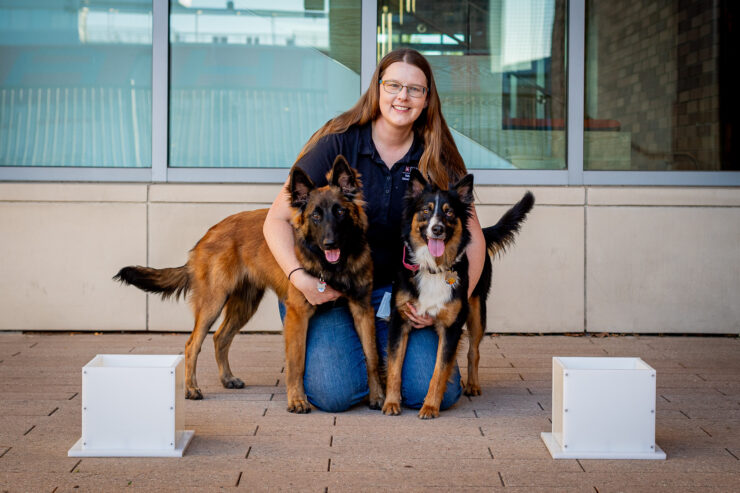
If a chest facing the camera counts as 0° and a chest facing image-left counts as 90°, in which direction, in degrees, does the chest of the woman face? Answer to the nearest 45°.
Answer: approximately 0°

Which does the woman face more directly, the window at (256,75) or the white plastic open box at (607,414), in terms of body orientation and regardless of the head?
the white plastic open box

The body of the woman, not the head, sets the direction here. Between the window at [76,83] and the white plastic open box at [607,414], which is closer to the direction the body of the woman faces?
the white plastic open box

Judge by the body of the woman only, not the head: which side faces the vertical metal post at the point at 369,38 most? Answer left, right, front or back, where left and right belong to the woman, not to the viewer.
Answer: back

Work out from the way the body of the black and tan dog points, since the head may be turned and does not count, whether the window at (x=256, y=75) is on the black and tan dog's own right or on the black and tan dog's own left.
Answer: on the black and tan dog's own right

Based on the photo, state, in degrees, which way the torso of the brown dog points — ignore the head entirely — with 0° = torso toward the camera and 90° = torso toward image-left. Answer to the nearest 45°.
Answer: approximately 315°

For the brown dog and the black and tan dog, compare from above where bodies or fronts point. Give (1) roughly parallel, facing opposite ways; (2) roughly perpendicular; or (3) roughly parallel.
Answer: roughly perpendicular
